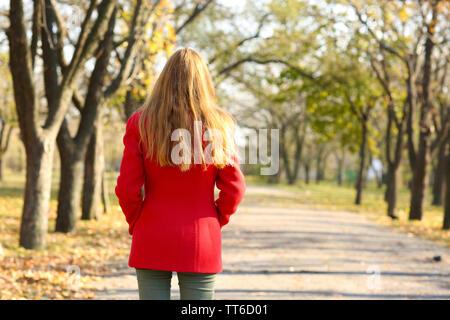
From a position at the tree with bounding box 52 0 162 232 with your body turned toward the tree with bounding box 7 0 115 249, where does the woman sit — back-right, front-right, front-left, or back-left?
front-left

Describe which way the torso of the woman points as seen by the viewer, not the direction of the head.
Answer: away from the camera

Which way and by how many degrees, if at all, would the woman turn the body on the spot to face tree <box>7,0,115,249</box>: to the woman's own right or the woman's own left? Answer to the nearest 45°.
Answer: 0° — they already face it

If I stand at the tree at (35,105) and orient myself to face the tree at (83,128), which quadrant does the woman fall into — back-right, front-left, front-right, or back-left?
back-right

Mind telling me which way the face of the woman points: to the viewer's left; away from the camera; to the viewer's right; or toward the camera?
away from the camera

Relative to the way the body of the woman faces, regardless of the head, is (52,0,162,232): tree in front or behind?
in front
